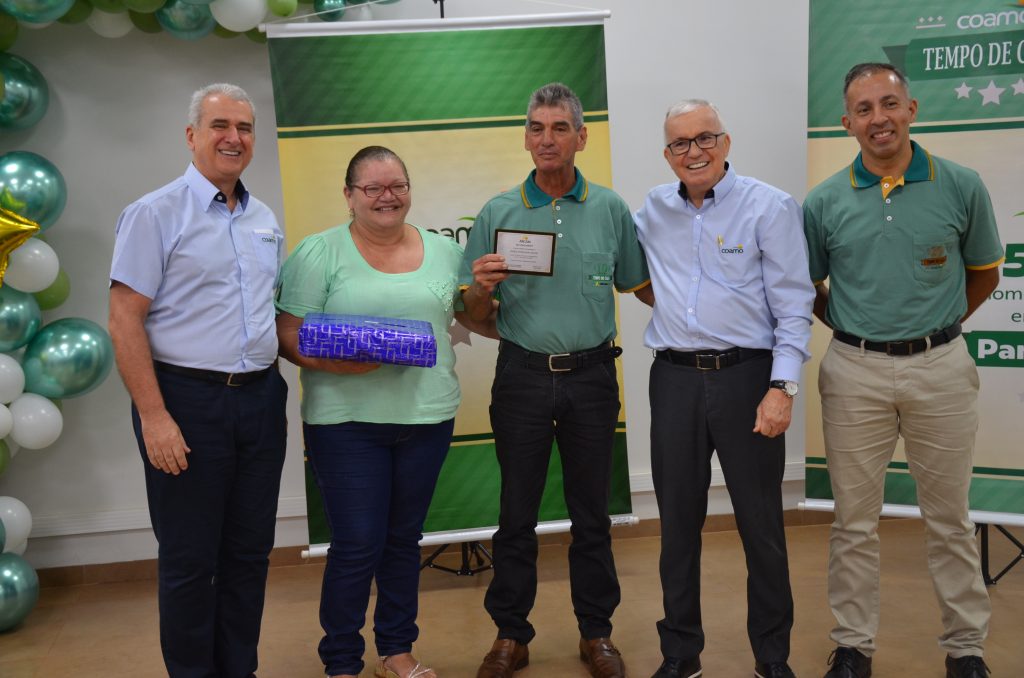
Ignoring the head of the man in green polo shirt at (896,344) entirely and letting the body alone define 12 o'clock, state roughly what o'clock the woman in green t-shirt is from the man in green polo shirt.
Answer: The woman in green t-shirt is roughly at 2 o'clock from the man in green polo shirt.

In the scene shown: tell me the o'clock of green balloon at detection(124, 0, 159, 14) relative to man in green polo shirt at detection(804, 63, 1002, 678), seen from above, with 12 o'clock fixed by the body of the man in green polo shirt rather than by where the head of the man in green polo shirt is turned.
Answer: The green balloon is roughly at 3 o'clock from the man in green polo shirt.

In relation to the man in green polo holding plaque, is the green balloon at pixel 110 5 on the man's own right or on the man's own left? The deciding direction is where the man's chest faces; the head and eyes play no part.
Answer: on the man's own right

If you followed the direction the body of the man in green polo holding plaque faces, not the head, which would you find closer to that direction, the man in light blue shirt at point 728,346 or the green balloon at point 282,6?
the man in light blue shirt

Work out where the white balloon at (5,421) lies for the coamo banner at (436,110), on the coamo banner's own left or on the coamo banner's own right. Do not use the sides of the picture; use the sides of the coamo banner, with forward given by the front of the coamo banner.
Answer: on the coamo banner's own right

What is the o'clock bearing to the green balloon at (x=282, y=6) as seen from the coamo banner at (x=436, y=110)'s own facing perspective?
The green balloon is roughly at 3 o'clock from the coamo banner.

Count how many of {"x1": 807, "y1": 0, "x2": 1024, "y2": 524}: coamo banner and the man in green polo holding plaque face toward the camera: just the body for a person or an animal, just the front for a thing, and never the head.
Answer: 2

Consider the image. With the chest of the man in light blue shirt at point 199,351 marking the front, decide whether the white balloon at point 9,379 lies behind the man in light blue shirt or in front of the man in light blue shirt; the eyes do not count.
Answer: behind

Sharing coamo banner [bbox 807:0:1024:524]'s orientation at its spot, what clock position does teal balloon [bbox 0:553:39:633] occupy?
The teal balloon is roughly at 2 o'clock from the coamo banner.
